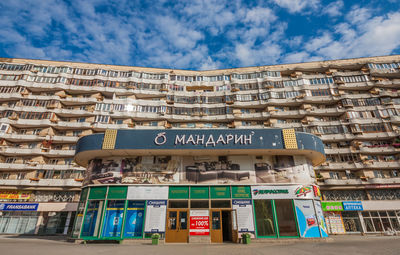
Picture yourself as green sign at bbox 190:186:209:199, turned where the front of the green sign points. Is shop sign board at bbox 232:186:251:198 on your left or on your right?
on your left

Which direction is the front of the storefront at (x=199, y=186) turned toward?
toward the camera

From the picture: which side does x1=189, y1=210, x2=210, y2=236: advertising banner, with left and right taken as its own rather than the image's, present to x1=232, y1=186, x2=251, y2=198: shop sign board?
left

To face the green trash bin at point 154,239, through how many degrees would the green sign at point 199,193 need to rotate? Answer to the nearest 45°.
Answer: approximately 90° to its right

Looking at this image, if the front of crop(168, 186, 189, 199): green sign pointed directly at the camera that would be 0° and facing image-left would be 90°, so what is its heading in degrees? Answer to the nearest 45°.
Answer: approximately 0°

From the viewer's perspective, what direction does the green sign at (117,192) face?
toward the camera

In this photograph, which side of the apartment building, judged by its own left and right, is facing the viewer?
front

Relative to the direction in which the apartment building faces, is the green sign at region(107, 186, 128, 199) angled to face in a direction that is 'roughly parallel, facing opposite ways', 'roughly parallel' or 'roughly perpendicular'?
roughly parallel

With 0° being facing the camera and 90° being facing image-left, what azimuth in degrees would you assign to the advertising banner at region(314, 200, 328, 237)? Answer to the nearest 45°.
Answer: approximately 315°

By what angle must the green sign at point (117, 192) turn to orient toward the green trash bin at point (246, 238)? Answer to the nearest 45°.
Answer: approximately 45° to its left

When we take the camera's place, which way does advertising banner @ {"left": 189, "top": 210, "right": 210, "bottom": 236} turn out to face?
facing the viewer

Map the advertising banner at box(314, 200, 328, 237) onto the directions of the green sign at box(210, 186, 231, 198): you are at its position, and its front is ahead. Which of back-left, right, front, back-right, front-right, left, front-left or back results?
left

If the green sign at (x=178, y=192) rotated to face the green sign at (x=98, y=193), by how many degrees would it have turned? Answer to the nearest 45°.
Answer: approximately 90° to its right

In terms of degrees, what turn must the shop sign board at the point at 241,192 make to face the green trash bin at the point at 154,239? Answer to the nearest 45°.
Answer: approximately 90° to its right

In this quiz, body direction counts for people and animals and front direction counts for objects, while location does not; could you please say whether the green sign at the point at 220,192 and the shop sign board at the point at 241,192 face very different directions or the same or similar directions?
same or similar directions
